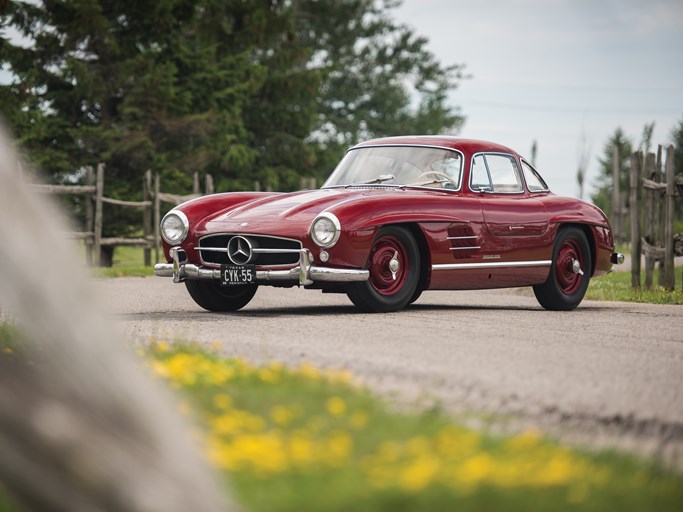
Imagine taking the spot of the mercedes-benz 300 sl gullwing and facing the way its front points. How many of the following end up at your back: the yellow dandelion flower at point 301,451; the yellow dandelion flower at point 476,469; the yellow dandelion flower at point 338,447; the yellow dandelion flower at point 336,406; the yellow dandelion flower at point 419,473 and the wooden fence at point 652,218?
1

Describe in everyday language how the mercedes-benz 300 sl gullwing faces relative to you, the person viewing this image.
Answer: facing the viewer and to the left of the viewer

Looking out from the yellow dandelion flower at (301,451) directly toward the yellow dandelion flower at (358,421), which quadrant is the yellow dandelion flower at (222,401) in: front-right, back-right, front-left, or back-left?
front-left

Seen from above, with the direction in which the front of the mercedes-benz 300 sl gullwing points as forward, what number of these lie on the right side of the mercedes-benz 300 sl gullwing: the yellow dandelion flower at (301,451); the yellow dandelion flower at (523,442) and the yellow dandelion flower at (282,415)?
0

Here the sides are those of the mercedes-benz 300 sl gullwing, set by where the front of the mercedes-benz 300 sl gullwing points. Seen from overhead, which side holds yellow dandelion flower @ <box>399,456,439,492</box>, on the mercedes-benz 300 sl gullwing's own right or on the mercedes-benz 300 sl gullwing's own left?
on the mercedes-benz 300 sl gullwing's own left

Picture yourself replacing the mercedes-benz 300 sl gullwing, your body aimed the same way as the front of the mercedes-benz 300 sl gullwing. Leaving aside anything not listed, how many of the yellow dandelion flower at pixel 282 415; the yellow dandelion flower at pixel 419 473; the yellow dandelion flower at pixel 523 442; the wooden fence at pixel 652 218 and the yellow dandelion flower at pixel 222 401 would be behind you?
1

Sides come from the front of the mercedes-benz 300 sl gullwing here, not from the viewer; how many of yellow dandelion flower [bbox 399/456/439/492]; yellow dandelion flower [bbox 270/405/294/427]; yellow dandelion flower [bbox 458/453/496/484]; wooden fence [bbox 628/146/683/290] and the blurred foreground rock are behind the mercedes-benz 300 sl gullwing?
1

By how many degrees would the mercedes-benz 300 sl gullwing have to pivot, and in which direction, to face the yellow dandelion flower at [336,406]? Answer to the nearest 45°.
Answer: approximately 45° to its left

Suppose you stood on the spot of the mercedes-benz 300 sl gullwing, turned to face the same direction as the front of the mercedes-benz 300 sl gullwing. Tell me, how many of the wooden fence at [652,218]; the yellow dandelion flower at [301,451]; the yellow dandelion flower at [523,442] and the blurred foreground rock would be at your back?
1

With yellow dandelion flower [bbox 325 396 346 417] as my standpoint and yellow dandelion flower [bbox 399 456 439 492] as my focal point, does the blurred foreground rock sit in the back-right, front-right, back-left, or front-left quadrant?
front-right

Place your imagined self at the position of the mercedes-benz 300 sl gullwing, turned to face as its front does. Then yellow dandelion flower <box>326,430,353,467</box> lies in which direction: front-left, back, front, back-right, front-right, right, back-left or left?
front-left

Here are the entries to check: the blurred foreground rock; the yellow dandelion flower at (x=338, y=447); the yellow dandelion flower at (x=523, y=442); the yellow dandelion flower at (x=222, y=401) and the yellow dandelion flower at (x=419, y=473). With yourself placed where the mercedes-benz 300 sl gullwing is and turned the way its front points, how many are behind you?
0

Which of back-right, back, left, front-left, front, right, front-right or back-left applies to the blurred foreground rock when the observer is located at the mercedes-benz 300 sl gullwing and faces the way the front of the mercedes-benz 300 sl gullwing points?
front-left

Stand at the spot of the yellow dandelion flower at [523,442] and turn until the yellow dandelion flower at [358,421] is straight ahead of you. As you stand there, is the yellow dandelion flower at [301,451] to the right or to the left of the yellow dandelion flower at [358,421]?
left

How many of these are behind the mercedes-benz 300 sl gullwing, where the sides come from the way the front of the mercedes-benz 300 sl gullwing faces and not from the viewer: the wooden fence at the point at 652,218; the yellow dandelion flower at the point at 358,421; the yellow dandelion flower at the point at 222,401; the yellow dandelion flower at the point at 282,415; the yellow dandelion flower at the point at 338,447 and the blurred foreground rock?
1

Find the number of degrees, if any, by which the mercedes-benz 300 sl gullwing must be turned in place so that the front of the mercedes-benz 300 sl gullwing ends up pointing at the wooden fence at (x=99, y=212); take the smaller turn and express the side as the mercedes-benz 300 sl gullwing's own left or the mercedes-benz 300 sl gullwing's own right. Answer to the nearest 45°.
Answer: approximately 90° to the mercedes-benz 300 sl gullwing's own right

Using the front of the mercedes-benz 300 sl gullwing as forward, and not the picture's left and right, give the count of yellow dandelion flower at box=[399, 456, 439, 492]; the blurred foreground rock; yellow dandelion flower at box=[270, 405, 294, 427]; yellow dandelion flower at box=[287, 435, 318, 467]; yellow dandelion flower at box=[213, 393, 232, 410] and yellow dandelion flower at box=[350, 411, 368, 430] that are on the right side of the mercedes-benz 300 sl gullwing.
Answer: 0

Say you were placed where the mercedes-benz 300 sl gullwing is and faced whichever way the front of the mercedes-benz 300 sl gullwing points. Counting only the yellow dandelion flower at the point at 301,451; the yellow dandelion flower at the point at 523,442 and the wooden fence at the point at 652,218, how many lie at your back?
1

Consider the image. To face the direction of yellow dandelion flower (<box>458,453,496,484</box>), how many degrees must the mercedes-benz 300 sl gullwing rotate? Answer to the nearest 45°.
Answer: approximately 45° to its left

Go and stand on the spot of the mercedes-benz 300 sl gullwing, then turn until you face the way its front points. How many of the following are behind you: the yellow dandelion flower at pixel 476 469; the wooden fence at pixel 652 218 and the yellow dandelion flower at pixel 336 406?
1

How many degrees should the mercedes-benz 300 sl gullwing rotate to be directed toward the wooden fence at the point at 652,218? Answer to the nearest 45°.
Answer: approximately 180°

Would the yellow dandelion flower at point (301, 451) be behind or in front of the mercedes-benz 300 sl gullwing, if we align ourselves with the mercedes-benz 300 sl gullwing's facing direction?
in front
